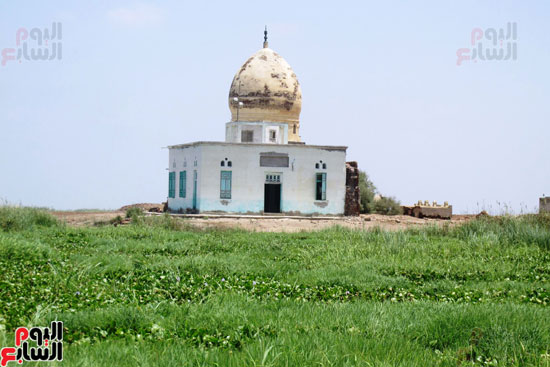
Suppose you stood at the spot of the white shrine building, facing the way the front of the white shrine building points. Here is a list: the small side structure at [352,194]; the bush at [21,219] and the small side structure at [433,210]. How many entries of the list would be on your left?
2

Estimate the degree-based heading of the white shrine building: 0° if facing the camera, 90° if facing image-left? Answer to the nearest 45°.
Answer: approximately 0°

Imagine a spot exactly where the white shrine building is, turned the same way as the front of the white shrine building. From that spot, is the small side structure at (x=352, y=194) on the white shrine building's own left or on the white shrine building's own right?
on the white shrine building's own left

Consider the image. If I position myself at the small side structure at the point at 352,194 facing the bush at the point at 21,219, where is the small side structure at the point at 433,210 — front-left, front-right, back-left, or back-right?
back-left

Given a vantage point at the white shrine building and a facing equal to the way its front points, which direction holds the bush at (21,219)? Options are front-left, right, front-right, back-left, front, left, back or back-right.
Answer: front-right

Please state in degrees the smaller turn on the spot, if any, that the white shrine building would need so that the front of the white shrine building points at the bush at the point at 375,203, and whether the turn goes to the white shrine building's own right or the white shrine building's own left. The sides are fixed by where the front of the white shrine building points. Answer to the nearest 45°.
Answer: approximately 135° to the white shrine building's own left

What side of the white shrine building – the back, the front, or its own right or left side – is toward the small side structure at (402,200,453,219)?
left

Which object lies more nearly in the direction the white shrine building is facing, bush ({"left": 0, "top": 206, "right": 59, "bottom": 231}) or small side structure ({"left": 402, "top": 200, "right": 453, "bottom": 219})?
the bush
